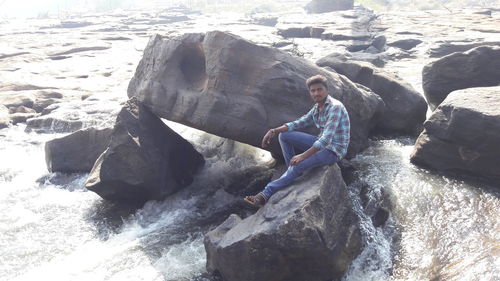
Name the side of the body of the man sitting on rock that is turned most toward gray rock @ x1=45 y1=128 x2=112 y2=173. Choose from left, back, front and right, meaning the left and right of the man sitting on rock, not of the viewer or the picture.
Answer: right

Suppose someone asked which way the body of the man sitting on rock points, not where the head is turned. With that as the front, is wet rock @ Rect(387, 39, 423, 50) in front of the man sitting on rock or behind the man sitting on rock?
behind

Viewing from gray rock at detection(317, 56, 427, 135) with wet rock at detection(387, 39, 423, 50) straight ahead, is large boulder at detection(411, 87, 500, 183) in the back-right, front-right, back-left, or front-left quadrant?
back-right

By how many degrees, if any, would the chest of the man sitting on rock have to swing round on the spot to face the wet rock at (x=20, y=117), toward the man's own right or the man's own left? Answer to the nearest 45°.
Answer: approximately 90° to the man's own right

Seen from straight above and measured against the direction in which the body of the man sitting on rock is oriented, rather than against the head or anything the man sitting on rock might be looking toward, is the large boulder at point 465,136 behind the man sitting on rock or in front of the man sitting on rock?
behind

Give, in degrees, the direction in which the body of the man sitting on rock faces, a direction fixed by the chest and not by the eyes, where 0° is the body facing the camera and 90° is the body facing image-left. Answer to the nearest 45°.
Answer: approximately 45°

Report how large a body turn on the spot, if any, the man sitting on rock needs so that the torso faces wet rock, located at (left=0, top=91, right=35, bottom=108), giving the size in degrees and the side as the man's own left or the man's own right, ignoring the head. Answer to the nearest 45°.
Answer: approximately 90° to the man's own right

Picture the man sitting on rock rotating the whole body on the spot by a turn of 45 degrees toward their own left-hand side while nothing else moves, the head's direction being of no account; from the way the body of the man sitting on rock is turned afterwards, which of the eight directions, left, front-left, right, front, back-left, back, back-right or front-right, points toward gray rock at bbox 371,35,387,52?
back

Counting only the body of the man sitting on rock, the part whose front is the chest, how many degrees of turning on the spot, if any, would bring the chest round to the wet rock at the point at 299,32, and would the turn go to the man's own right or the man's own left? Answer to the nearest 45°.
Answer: approximately 135° to the man's own right

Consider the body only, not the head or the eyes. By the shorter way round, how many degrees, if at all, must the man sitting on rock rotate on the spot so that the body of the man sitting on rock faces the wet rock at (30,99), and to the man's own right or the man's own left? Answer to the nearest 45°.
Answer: approximately 90° to the man's own right

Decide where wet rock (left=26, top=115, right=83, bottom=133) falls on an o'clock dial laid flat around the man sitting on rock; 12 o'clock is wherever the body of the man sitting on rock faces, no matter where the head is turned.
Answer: The wet rock is roughly at 3 o'clock from the man sitting on rock.
